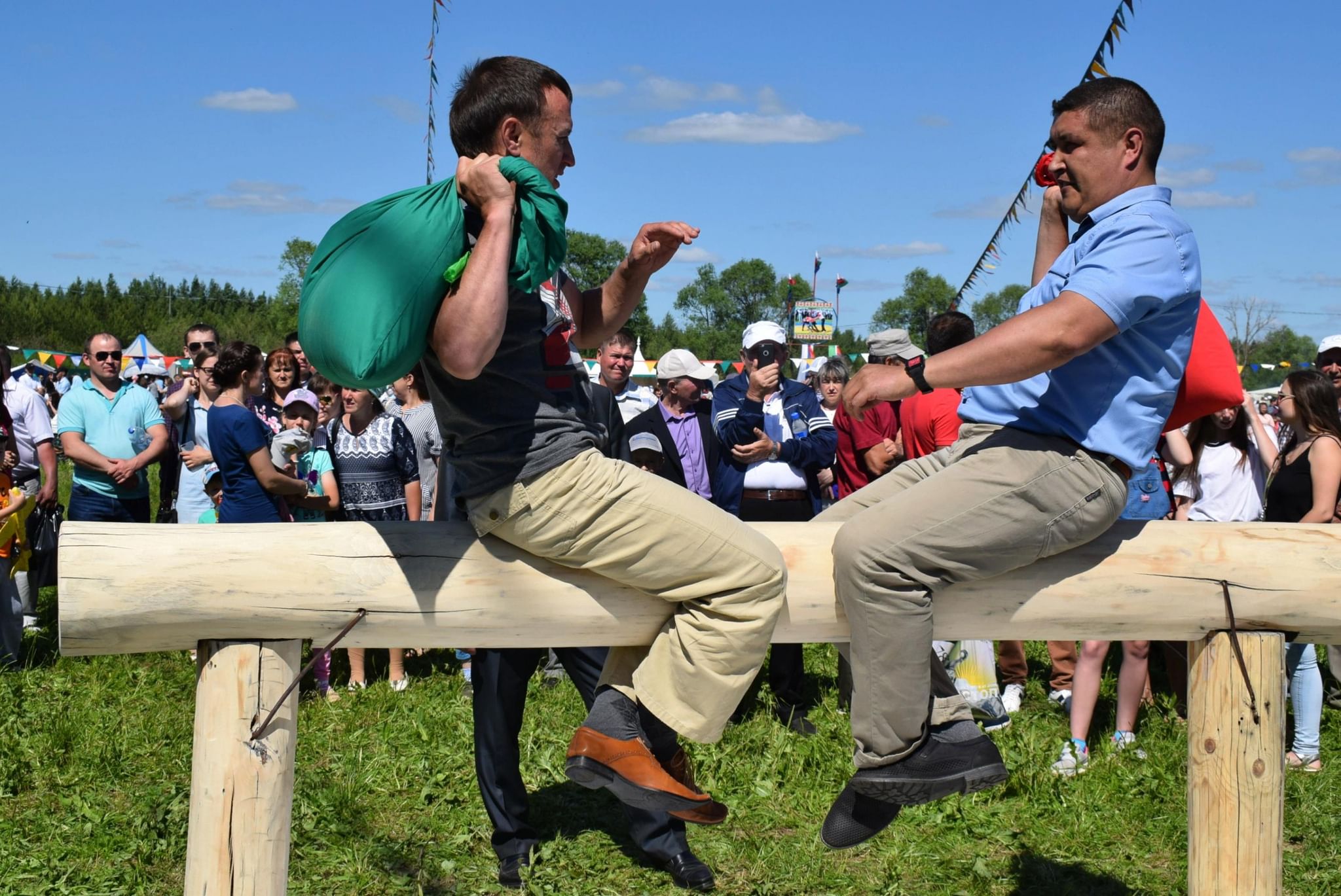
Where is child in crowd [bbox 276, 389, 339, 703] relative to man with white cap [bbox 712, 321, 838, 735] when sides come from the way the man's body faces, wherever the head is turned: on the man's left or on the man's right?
on the man's right

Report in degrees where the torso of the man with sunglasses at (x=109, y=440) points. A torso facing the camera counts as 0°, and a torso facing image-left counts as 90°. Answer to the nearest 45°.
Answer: approximately 0°

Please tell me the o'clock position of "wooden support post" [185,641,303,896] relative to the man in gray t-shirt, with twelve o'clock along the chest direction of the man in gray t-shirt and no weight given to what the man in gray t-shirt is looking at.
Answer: The wooden support post is roughly at 6 o'clock from the man in gray t-shirt.

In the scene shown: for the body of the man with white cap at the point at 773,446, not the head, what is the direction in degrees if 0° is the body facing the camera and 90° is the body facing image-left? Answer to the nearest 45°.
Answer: approximately 0°

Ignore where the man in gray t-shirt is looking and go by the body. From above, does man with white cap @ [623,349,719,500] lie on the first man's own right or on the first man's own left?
on the first man's own left

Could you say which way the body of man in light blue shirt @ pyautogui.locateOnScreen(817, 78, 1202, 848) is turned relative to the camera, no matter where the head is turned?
to the viewer's left

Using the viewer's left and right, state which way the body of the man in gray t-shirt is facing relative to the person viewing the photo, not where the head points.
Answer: facing to the right of the viewer

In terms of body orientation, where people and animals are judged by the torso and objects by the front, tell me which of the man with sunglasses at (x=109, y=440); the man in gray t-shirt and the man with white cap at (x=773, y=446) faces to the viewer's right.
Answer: the man in gray t-shirt

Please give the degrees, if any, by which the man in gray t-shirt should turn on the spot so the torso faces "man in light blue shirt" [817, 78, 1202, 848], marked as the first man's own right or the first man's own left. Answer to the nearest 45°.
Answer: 0° — they already face them

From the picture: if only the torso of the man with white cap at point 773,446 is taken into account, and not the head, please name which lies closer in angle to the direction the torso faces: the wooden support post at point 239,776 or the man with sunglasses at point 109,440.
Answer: the wooden support post
